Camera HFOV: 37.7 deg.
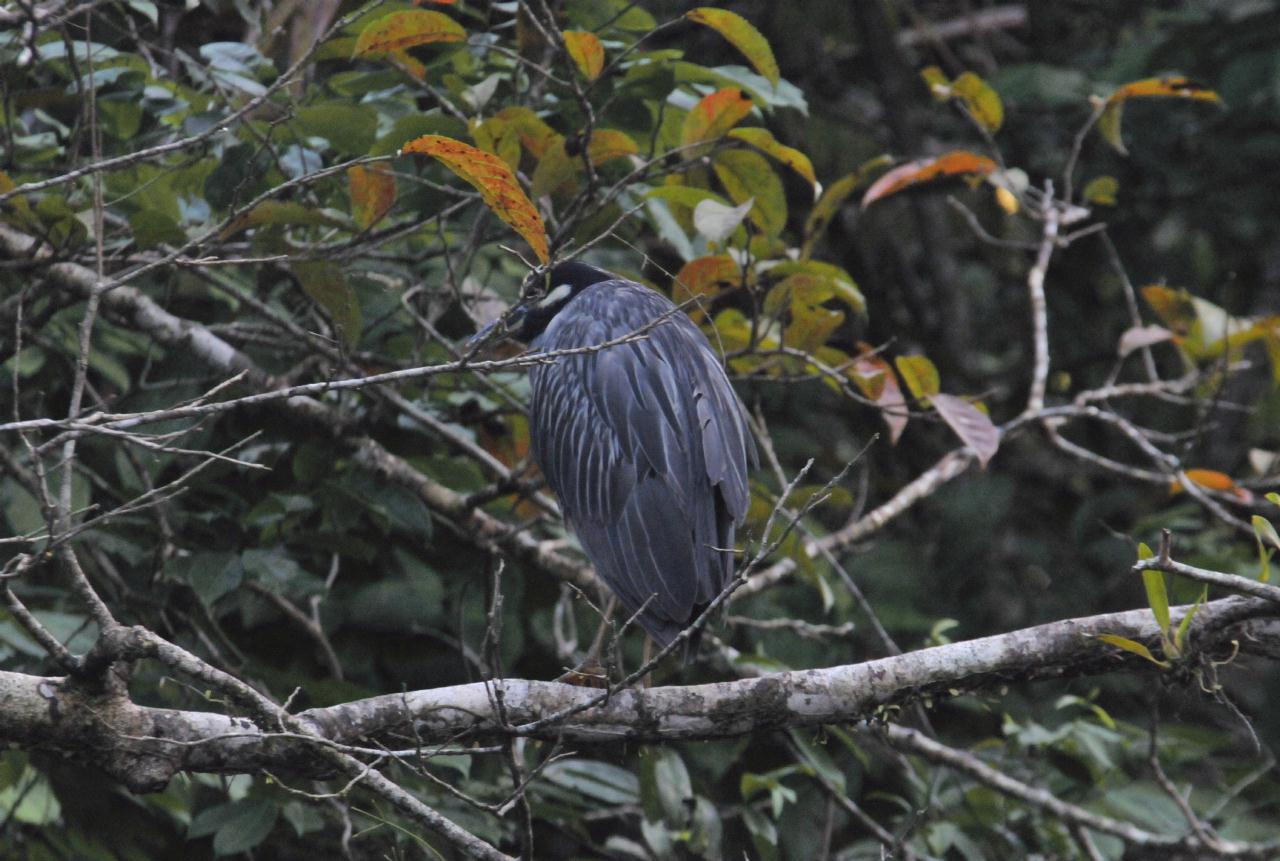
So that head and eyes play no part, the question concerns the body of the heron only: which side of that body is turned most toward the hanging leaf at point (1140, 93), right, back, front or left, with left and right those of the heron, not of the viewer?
right

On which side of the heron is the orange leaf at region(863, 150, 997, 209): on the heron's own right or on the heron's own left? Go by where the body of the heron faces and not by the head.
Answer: on the heron's own right

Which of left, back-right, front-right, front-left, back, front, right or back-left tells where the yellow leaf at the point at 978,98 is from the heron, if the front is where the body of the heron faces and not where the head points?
right

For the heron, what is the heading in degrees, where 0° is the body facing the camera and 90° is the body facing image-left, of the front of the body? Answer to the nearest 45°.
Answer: approximately 135°

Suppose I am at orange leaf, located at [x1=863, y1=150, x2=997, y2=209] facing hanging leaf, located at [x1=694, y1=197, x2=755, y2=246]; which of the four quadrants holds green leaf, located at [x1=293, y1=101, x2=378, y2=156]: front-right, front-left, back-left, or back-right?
front-right

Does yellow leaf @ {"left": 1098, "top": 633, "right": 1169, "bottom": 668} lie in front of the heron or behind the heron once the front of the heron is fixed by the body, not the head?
behind
